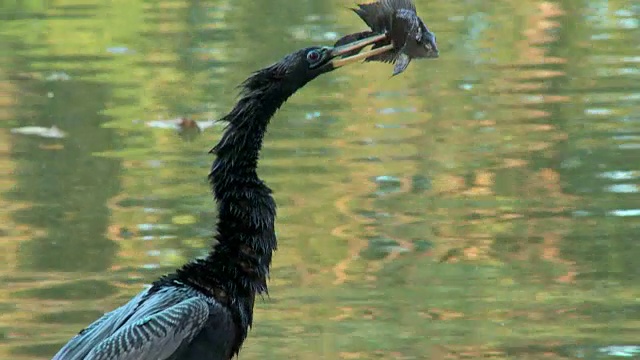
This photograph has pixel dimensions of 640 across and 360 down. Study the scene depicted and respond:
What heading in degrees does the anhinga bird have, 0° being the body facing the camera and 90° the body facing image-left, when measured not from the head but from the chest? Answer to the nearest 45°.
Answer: approximately 270°

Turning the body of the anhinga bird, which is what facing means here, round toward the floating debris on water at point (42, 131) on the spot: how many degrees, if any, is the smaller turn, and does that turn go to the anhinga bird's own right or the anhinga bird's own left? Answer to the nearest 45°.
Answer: approximately 90° to the anhinga bird's own left
